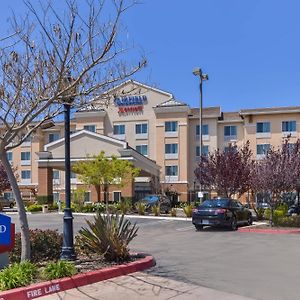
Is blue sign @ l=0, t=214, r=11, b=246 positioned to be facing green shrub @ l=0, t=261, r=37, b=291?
yes

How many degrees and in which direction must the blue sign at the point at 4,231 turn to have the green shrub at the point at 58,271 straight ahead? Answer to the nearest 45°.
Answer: approximately 45° to its left

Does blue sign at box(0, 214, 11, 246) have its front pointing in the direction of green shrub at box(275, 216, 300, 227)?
no

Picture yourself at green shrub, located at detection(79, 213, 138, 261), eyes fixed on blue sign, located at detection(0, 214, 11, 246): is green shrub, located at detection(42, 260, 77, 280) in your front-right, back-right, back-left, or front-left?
front-left

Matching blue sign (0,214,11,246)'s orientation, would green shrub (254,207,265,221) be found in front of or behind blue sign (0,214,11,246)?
behind

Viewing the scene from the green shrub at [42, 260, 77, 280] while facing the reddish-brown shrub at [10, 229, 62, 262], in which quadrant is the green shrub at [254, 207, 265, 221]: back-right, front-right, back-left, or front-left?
front-right

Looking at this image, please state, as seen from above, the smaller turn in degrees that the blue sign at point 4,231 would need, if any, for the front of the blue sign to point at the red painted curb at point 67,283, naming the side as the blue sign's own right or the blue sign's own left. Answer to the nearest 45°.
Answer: approximately 45° to the blue sign's own left

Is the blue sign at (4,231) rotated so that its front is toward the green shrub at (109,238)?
no

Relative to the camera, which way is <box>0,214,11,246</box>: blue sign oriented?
toward the camera

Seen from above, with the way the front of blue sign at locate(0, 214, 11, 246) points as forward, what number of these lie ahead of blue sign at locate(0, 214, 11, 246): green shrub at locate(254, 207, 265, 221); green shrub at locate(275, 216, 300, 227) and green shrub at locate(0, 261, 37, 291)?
1
